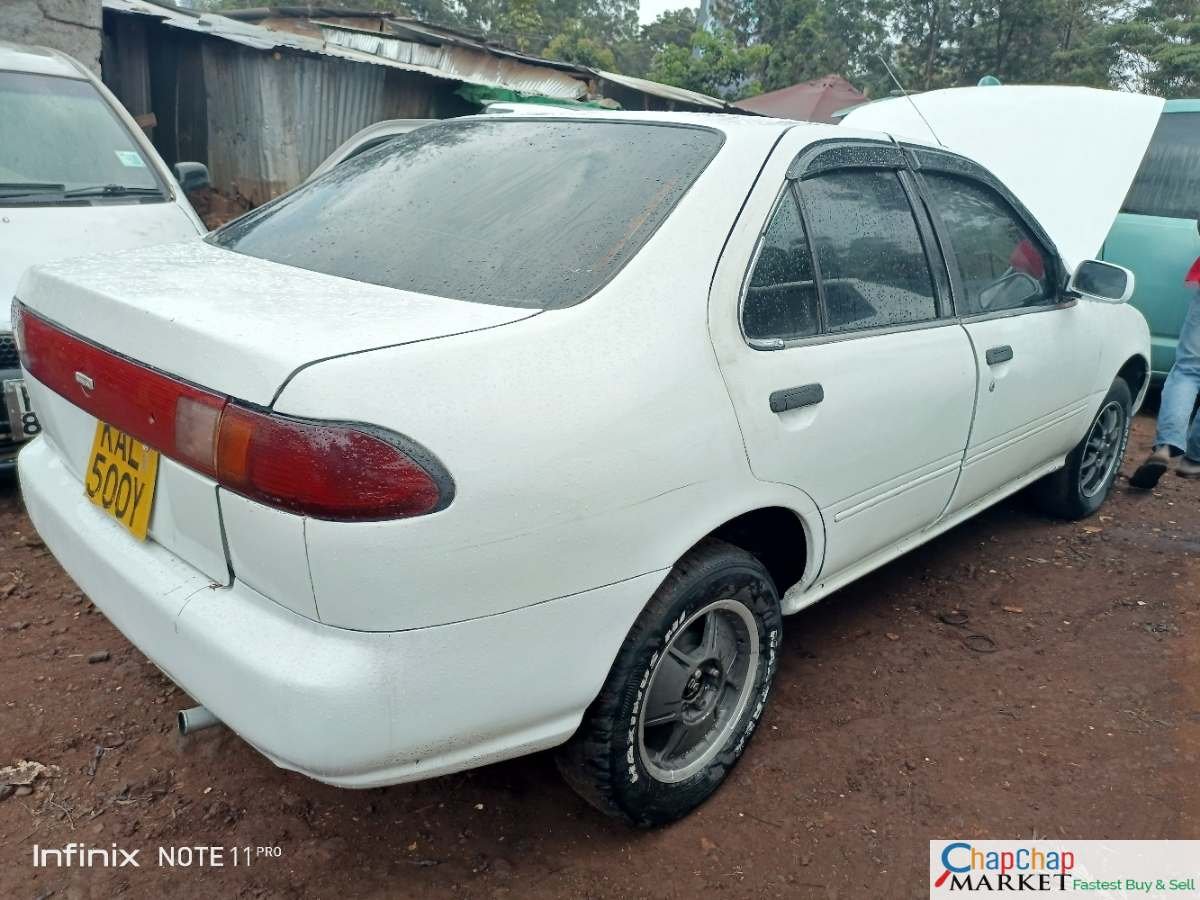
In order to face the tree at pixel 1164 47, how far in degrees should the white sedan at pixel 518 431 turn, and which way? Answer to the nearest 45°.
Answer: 0° — it already faces it

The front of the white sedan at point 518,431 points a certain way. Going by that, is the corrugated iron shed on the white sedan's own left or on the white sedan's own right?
on the white sedan's own left

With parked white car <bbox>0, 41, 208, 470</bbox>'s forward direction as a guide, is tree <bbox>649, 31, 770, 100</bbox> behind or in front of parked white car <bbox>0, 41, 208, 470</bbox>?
behind

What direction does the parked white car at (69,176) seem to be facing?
toward the camera

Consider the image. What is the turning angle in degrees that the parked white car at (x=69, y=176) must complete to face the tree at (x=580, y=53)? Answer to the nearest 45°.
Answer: approximately 135° to its left

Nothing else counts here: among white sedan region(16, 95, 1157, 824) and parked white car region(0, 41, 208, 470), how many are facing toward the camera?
1

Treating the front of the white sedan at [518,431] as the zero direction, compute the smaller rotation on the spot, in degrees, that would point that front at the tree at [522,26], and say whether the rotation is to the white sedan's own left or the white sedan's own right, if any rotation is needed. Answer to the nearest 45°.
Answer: approximately 45° to the white sedan's own left

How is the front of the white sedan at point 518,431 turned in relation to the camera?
facing away from the viewer and to the right of the viewer

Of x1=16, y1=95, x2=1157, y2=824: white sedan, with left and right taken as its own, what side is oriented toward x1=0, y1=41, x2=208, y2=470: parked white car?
left

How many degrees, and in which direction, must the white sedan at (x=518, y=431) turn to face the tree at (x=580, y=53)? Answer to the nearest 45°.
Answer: approximately 45° to its left

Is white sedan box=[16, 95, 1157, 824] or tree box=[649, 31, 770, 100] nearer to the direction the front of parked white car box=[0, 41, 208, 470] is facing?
the white sedan
